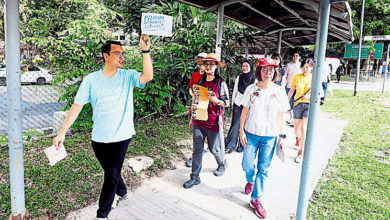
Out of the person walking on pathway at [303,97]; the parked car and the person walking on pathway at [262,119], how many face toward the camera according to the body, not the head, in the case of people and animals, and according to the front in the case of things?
2

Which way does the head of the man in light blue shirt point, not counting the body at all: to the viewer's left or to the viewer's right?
to the viewer's right

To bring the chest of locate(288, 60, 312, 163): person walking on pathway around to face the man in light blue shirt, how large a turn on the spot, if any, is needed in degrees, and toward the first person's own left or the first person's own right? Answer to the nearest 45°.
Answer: approximately 45° to the first person's own right

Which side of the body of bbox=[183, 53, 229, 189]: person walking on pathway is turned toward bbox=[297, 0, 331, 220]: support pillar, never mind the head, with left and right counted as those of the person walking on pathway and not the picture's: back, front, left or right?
left

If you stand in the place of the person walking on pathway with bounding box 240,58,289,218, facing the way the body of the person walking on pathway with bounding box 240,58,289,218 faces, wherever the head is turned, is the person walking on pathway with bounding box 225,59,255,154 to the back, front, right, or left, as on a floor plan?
back

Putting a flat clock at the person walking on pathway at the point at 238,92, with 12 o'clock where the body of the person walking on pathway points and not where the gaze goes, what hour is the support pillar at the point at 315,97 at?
The support pillar is roughly at 10 o'clock from the person walking on pathway.

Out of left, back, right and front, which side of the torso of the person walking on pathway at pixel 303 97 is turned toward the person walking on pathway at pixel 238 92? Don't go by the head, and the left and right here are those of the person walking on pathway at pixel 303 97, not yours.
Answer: right
